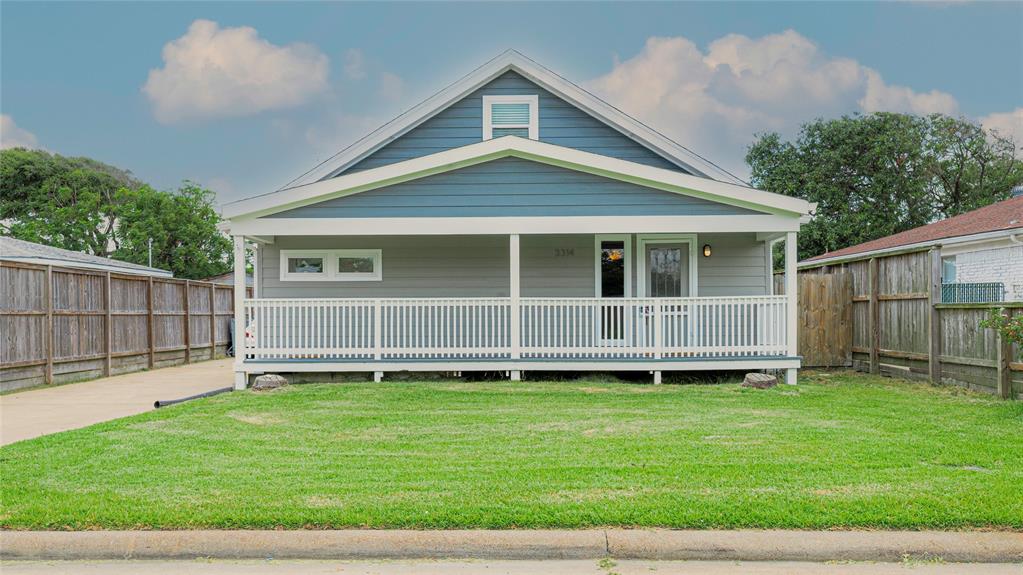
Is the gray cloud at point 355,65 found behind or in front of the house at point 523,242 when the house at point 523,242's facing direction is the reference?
behind

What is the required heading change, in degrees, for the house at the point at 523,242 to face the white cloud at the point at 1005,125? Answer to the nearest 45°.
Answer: approximately 135° to its left

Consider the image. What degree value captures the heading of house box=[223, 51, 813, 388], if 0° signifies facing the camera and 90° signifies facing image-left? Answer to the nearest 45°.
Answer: approximately 0°

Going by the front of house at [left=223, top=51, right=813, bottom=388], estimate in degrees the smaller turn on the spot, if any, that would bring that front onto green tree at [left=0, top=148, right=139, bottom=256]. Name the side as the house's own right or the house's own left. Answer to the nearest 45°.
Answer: approximately 135° to the house's own right
